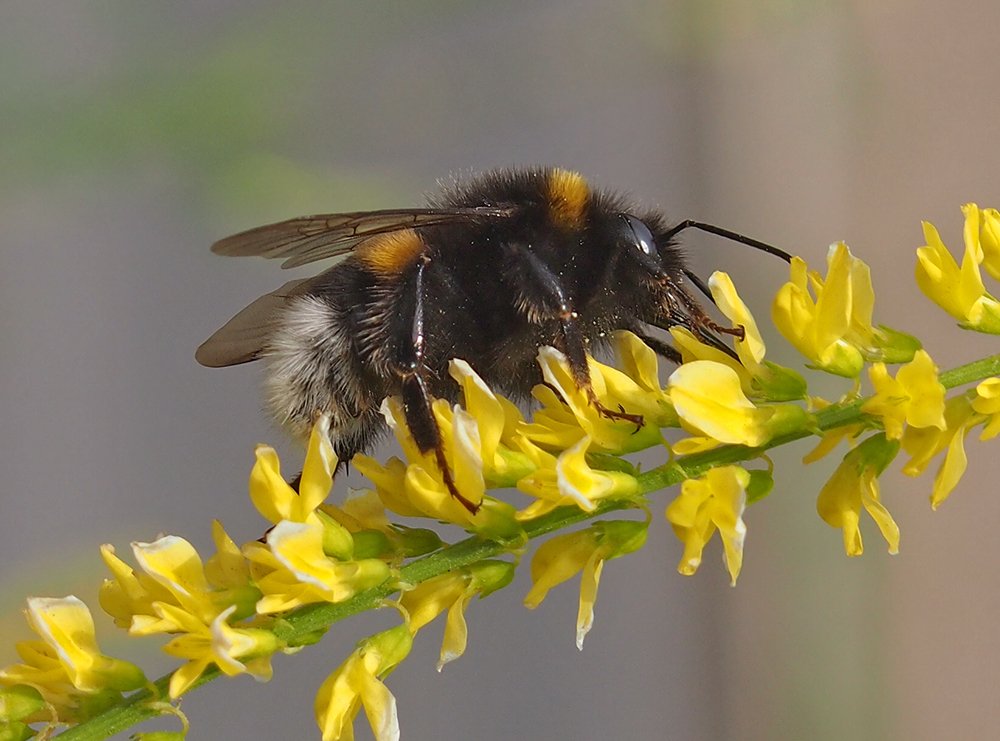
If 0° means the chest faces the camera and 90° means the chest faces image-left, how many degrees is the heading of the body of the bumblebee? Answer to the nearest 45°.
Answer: approximately 270°
